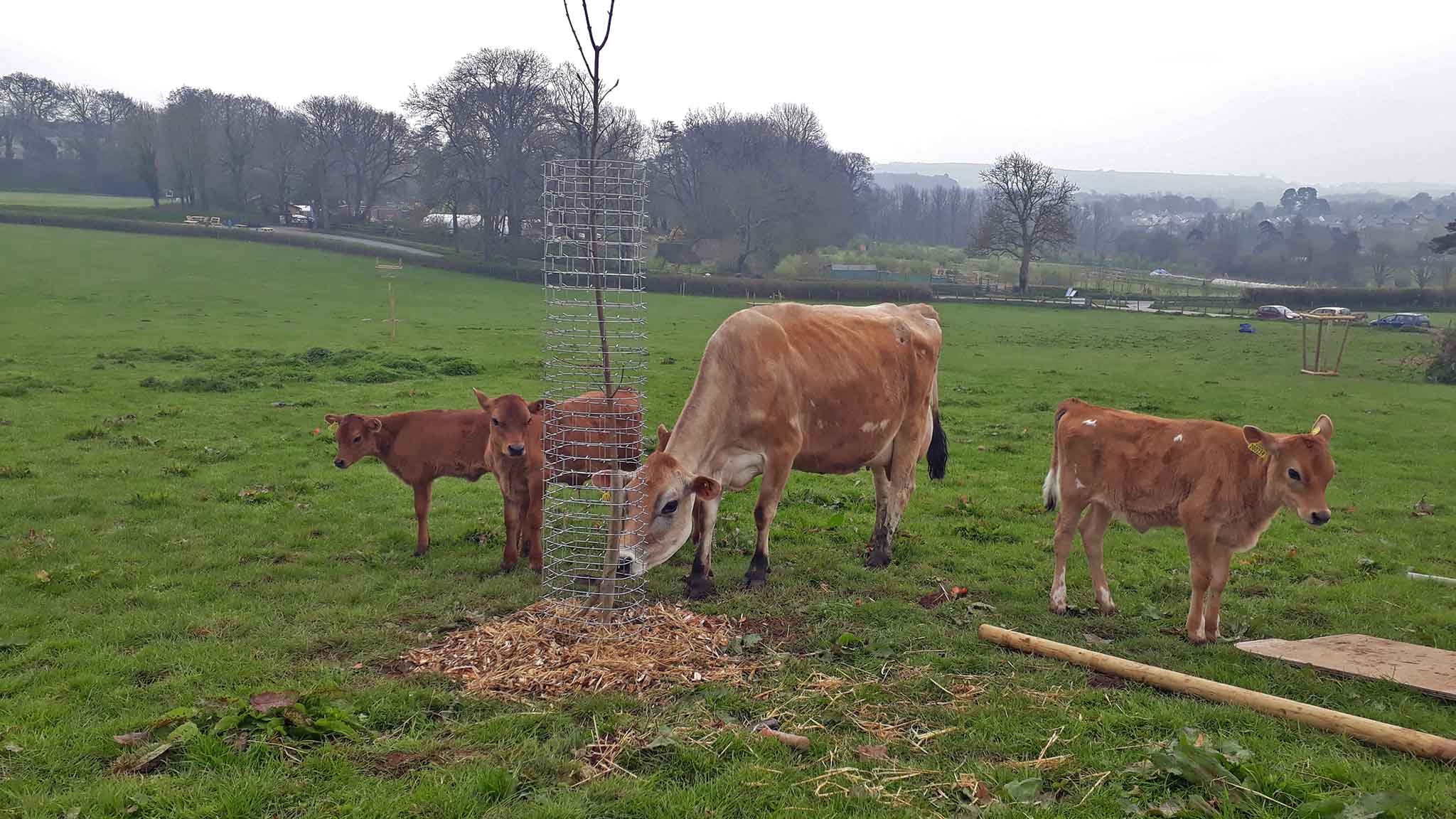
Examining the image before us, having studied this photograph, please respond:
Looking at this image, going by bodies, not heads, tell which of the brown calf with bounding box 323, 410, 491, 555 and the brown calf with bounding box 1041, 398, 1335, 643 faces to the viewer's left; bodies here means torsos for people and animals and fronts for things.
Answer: the brown calf with bounding box 323, 410, 491, 555

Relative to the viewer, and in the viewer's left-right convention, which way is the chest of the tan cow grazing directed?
facing the viewer and to the left of the viewer

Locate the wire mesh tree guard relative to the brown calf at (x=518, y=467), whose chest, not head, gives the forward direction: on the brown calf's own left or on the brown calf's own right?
on the brown calf's own left

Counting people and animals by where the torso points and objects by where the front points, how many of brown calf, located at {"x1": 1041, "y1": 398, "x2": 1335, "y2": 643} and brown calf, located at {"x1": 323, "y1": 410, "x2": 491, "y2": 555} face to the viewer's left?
1

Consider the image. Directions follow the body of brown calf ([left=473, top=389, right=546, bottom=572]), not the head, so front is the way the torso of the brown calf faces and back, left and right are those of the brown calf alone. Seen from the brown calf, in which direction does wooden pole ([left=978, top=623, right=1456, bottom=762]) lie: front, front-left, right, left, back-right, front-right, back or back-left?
left

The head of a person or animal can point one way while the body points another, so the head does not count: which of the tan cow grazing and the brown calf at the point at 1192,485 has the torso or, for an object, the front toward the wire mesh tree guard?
the tan cow grazing

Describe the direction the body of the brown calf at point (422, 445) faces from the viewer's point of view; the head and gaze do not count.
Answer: to the viewer's left

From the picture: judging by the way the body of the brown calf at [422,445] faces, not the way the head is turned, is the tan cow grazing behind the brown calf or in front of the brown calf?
behind

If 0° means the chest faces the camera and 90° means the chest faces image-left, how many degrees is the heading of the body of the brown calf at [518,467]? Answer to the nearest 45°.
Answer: approximately 45°

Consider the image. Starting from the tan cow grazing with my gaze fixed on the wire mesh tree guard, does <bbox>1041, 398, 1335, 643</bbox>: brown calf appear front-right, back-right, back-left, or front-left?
back-left

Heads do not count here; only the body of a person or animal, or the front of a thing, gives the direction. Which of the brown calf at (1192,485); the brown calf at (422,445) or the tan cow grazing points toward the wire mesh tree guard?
the tan cow grazing
